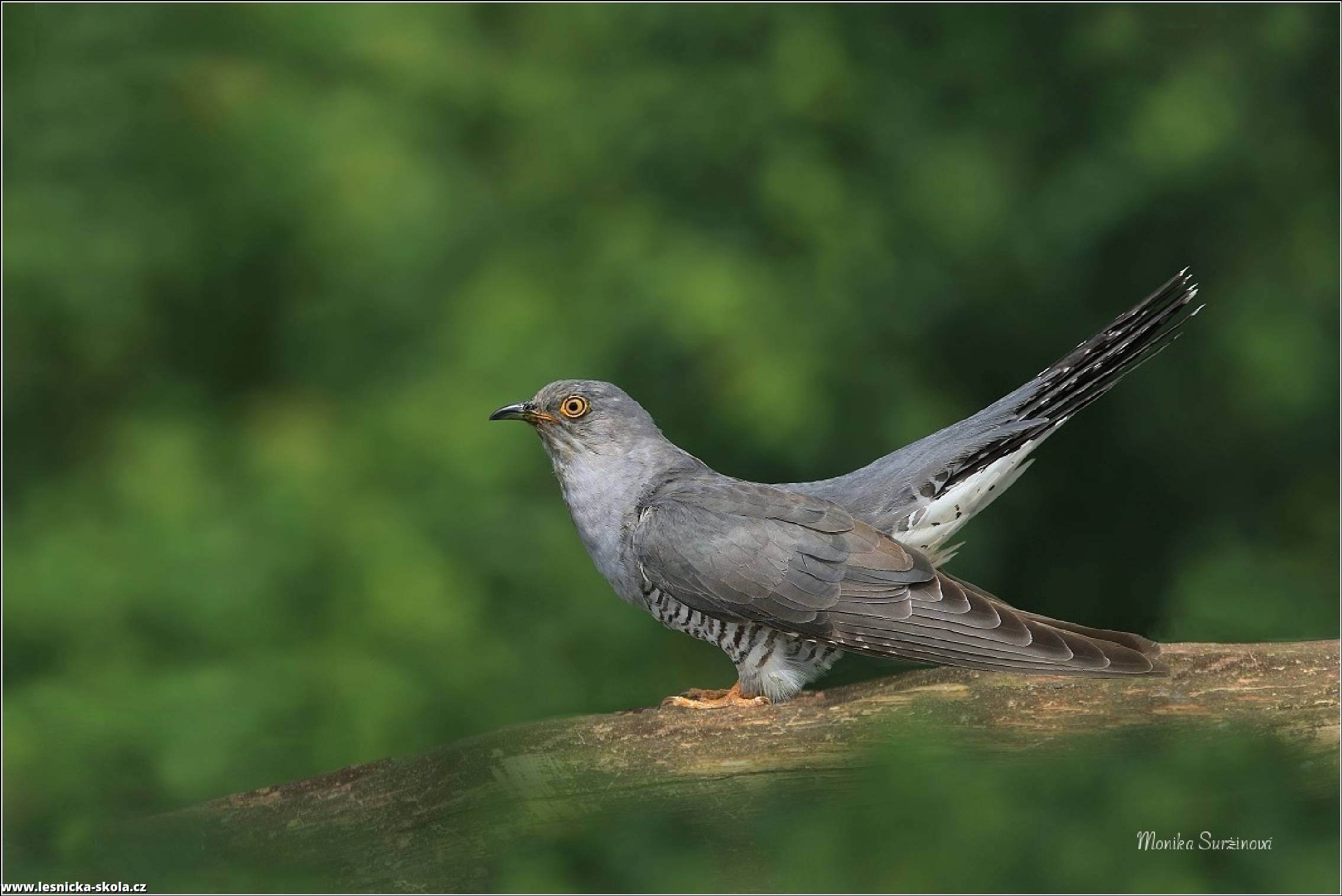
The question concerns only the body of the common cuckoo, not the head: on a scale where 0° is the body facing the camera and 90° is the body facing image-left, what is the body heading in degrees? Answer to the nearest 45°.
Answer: approximately 90°
